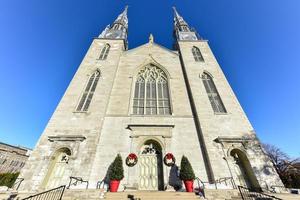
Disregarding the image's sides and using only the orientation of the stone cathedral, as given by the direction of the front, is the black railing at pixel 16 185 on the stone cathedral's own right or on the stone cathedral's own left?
on the stone cathedral's own right

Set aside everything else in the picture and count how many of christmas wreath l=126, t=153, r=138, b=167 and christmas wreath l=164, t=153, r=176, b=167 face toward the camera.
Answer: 2

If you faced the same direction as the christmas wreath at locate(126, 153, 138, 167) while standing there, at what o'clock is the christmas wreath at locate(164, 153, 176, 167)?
the christmas wreath at locate(164, 153, 176, 167) is roughly at 9 o'clock from the christmas wreath at locate(126, 153, 138, 167).

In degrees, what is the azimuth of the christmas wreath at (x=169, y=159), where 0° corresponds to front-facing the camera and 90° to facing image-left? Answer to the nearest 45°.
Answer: approximately 0°

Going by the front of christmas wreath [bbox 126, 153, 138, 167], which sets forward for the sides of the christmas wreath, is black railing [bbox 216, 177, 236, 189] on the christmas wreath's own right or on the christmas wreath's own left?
on the christmas wreath's own left

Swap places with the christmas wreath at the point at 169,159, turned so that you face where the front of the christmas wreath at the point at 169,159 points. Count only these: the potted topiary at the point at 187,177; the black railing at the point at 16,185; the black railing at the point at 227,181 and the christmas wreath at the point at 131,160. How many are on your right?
2

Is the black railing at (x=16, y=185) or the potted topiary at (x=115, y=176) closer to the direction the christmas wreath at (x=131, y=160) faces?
the potted topiary

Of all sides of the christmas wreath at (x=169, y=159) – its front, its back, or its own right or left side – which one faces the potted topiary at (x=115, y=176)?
right

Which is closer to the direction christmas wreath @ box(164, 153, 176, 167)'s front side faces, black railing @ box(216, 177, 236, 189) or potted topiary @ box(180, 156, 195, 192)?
the potted topiary
